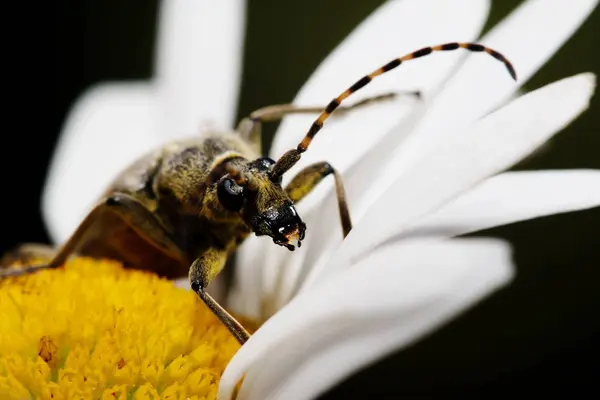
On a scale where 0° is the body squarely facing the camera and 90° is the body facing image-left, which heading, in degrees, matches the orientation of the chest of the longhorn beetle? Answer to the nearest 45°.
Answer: approximately 315°
